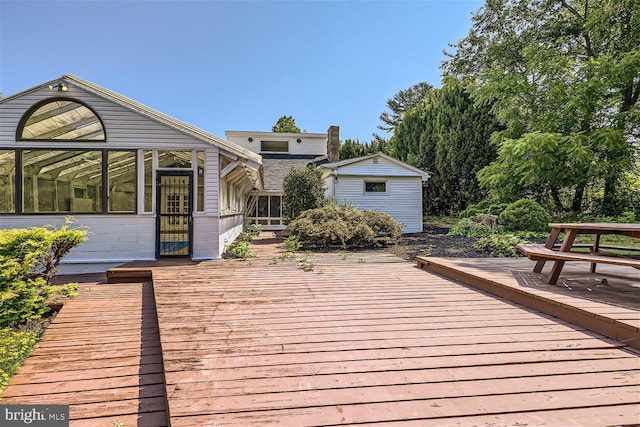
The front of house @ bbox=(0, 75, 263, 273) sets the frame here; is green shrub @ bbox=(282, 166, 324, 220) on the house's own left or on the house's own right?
on the house's own left

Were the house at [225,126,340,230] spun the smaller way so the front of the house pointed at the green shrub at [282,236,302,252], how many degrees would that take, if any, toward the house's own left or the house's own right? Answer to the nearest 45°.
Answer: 0° — it already faces it

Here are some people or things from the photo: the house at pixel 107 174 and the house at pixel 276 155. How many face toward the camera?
2

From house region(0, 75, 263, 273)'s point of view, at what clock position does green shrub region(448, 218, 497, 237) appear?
The green shrub is roughly at 9 o'clock from the house.

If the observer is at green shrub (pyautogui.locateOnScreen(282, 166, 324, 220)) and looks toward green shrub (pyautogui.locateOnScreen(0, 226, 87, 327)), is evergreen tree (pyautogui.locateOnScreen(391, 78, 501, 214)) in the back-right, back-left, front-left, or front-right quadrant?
back-left

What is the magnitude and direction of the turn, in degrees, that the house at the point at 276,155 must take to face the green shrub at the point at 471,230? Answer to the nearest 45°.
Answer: approximately 45° to its left

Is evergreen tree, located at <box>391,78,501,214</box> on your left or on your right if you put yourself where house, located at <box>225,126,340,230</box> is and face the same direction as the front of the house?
on your left

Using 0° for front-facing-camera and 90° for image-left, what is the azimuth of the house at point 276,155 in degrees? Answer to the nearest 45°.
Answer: approximately 0°
